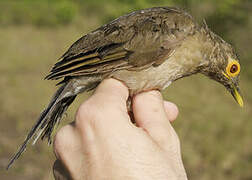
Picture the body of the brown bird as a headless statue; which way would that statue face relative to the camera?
to the viewer's right
